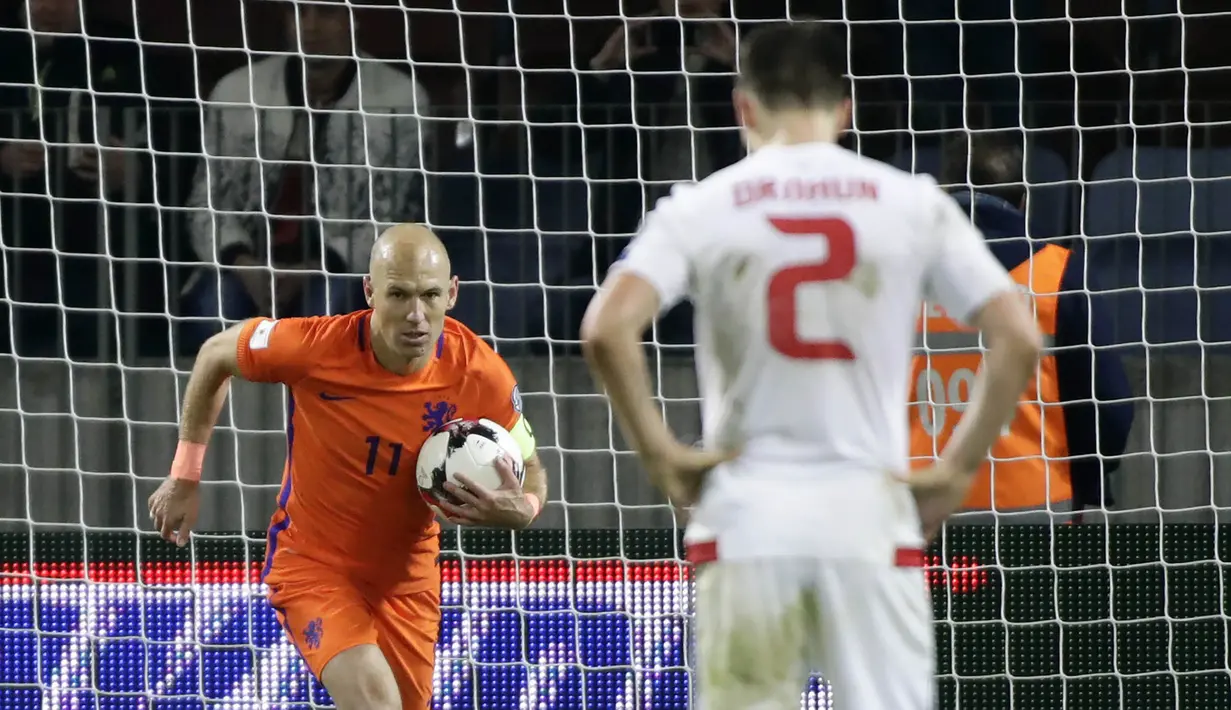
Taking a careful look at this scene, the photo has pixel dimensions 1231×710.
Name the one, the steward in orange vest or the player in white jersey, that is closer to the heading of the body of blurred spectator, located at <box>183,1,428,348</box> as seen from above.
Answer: the player in white jersey

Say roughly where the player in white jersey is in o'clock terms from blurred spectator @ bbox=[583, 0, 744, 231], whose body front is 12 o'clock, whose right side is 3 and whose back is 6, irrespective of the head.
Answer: The player in white jersey is roughly at 12 o'clock from the blurred spectator.

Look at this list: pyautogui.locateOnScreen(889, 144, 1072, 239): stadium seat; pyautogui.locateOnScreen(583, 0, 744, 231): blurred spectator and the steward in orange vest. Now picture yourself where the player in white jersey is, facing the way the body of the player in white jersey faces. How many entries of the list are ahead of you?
3

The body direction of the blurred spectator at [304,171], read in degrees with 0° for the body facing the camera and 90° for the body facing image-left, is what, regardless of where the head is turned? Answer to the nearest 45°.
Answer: approximately 0°

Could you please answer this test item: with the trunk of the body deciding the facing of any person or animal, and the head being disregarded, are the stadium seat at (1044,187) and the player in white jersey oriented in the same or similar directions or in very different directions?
very different directions

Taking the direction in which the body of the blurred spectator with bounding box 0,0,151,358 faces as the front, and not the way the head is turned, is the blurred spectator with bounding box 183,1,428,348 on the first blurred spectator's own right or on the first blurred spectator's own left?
on the first blurred spectator's own left
